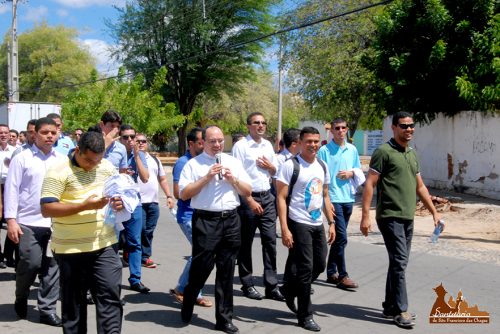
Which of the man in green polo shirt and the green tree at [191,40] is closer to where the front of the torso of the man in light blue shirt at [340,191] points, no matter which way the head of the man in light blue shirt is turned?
the man in green polo shirt

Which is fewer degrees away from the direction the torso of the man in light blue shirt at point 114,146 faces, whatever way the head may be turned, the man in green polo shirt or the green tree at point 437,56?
the man in green polo shirt

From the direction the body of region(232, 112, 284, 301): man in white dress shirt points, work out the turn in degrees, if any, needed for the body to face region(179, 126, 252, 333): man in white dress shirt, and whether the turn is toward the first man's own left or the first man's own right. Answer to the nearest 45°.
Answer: approximately 45° to the first man's own right

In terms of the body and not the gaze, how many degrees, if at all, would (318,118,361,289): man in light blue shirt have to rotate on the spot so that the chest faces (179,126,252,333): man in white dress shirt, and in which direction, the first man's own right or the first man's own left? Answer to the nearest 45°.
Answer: approximately 90° to the first man's own right

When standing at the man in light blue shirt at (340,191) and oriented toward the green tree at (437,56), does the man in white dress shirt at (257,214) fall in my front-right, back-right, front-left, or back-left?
back-left

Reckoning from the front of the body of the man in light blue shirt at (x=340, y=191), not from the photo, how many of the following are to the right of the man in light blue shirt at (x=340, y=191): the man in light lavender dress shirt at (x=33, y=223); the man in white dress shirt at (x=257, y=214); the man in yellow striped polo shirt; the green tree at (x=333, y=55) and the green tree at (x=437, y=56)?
3
